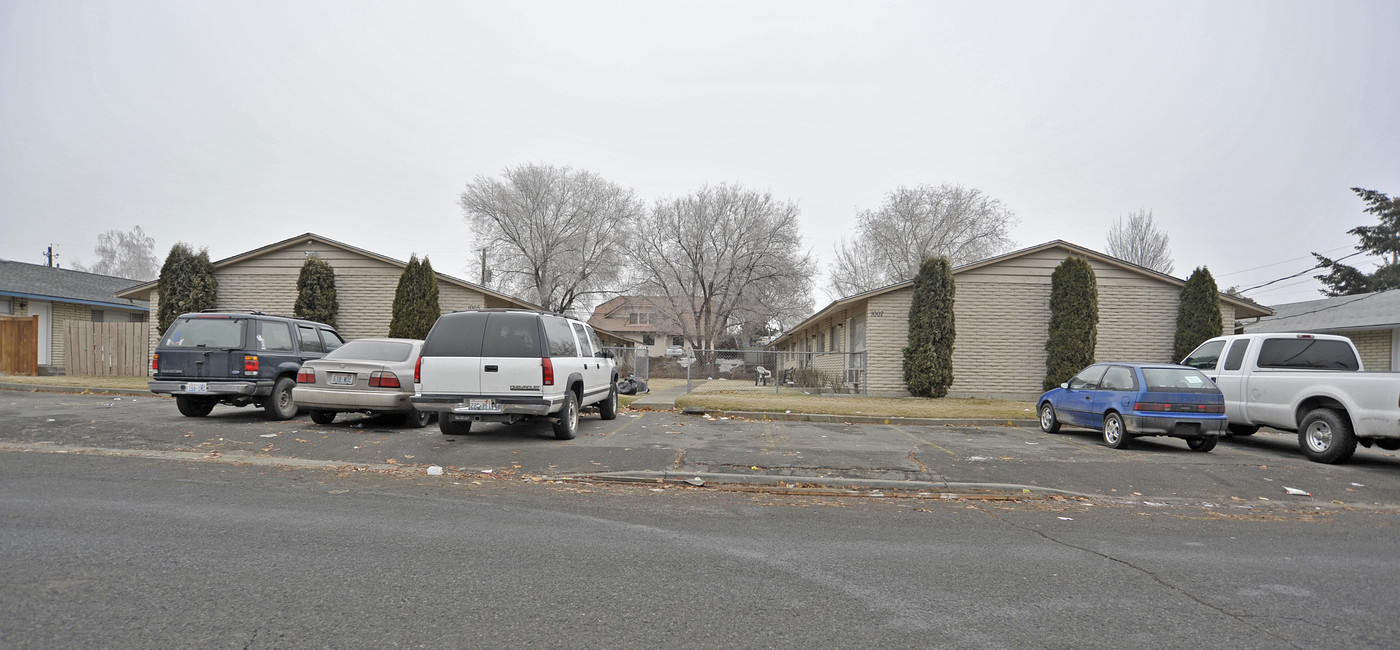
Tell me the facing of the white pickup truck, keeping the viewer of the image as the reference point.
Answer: facing away from the viewer and to the left of the viewer

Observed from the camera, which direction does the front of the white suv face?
facing away from the viewer and to the right of the viewer

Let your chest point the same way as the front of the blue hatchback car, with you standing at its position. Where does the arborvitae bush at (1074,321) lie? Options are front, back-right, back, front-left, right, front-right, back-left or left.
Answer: front-right

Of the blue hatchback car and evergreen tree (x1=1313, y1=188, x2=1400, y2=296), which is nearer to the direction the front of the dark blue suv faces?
the evergreen tree

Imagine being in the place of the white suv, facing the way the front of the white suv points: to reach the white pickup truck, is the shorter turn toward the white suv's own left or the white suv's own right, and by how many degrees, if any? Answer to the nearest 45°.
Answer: approximately 45° to the white suv's own right

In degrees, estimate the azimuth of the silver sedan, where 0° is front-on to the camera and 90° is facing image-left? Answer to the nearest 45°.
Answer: approximately 225°

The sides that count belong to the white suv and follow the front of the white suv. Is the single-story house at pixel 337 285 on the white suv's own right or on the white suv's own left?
on the white suv's own left

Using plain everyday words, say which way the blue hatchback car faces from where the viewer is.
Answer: facing away from the viewer and to the left of the viewer

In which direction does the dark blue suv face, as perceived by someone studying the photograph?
facing away from the viewer and to the right of the viewer

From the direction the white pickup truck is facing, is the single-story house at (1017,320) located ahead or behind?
ahead
